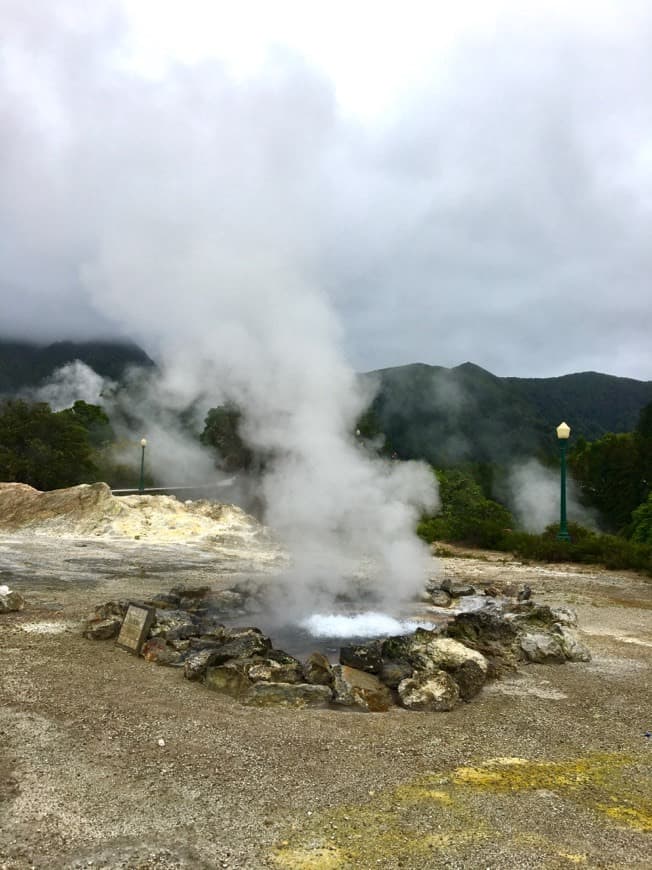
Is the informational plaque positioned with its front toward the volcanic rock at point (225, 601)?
no

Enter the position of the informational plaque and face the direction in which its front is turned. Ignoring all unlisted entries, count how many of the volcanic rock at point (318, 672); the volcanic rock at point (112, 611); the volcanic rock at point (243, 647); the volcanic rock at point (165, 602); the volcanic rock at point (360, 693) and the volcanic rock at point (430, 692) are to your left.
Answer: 4

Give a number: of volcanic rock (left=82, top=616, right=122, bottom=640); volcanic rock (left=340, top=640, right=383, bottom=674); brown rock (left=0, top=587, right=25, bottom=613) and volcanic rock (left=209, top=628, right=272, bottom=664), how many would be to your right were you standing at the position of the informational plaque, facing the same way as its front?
2

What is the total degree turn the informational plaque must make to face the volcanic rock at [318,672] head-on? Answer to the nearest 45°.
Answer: approximately 90° to its left

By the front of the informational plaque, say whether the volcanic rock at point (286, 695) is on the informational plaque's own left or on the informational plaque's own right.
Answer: on the informational plaque's own left

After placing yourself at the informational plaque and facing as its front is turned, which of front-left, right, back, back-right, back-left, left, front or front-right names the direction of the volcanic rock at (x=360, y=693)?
left

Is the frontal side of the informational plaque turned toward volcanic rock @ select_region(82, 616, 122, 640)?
no

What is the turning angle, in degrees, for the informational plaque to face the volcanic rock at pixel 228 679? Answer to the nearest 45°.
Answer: approximately 90° to its left

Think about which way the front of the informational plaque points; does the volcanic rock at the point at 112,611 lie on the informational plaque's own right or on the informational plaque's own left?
on the informational plaque's own right

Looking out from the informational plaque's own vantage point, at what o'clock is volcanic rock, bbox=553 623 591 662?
The volcanic rock is roughly at 8 o'clock from the informational plaque.

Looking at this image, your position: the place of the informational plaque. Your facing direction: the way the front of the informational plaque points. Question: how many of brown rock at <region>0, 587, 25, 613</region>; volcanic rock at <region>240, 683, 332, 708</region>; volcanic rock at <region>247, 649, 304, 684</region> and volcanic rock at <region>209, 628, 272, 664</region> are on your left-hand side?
3

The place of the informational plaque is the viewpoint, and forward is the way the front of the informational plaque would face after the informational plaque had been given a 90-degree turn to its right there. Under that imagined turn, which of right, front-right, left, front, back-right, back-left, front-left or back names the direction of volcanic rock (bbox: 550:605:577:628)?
back-right

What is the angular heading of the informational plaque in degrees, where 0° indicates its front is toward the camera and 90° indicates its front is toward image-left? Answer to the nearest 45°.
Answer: approximately 45°

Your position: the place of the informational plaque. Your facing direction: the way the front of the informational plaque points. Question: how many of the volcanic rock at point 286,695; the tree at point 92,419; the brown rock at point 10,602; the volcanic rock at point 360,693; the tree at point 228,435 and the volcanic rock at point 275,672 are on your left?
3

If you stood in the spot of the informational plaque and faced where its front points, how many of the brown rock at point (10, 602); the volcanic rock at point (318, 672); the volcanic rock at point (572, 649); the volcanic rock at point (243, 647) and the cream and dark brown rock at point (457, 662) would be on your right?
1

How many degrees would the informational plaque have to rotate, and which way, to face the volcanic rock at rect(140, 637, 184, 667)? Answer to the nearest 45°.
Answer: approximately 90° to its left

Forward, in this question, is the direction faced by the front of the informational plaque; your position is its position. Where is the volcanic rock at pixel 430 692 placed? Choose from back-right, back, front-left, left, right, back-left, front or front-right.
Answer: left

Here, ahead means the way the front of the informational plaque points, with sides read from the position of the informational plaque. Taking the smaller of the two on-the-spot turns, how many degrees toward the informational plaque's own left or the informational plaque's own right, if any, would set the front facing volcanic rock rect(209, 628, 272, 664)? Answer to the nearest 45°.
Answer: approximately 90° to the informational plaque's own left

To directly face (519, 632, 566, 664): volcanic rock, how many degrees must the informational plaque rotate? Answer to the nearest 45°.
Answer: approximately 135° to its left

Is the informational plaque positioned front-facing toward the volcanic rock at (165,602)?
no

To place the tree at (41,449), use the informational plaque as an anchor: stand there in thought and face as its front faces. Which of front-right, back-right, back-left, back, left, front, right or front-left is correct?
back-right

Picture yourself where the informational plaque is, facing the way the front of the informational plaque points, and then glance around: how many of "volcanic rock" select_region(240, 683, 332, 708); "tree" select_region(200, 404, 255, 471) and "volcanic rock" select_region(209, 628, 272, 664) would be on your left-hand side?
2
